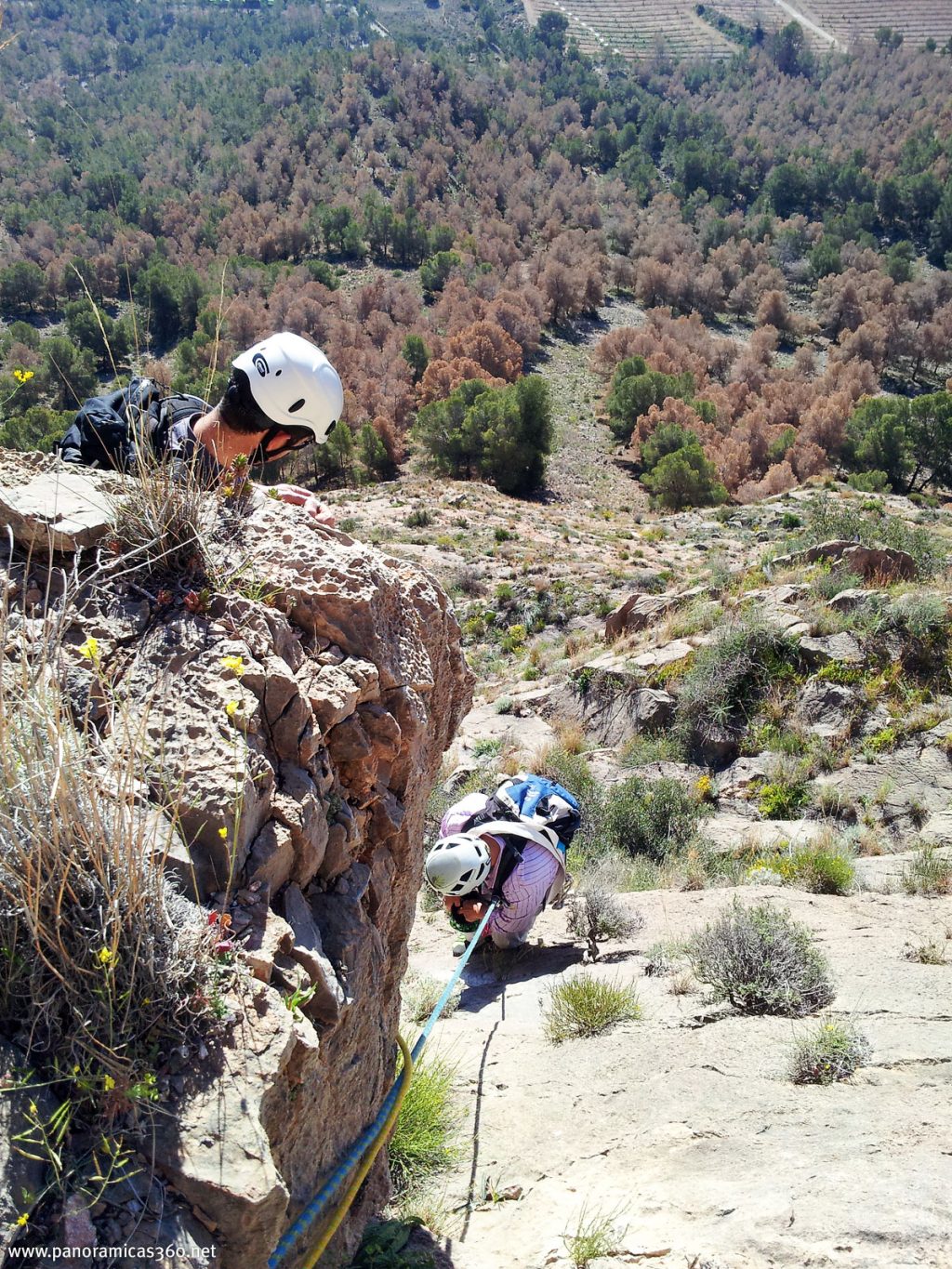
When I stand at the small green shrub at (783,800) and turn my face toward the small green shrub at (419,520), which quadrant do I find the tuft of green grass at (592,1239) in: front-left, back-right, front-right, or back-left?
back-left

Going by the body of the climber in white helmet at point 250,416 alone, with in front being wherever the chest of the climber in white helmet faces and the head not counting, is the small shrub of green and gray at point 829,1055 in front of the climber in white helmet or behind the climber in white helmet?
in front

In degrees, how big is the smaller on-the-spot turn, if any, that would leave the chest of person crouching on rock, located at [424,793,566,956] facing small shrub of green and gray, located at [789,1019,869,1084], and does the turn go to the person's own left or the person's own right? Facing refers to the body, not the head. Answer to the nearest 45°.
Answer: approximately 90° to the person's own left

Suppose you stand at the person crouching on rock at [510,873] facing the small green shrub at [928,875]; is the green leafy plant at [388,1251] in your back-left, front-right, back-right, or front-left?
back-right

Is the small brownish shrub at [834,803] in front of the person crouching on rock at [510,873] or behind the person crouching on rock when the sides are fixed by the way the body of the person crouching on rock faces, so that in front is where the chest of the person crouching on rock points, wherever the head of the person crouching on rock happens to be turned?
behind

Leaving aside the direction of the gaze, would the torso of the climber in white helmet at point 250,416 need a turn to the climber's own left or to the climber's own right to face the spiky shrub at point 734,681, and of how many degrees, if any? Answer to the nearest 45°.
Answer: approximately 45° to the climber's own left

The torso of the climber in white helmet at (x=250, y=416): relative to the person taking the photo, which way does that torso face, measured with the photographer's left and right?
facing to the right of the viewer

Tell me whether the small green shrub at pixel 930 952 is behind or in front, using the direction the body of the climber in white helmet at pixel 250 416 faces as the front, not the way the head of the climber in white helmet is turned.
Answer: in front
